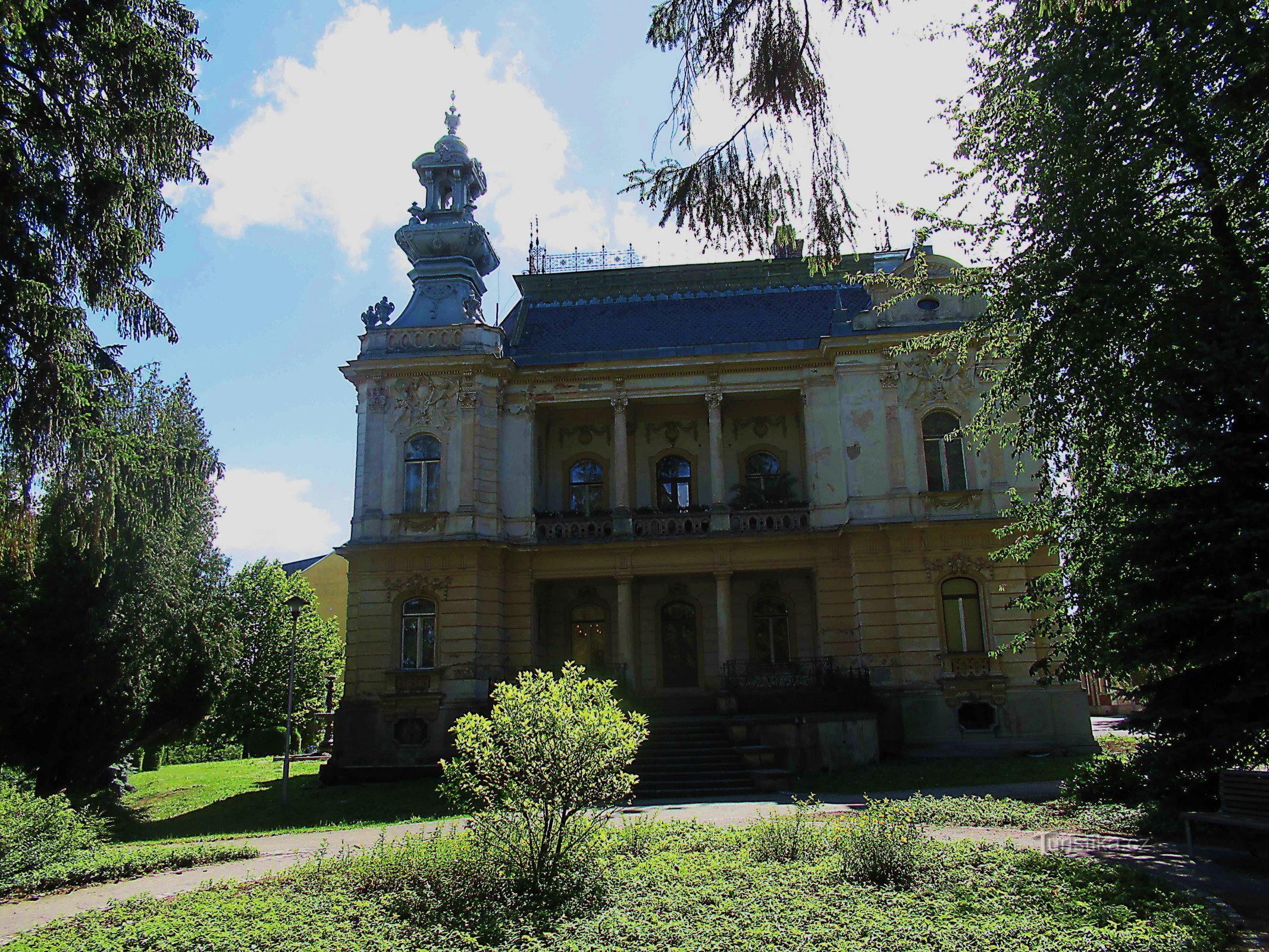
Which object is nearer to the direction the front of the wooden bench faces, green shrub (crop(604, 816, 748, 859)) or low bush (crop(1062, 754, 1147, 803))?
the green shrub

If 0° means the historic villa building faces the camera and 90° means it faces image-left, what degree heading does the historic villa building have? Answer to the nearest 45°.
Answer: approximately 0°

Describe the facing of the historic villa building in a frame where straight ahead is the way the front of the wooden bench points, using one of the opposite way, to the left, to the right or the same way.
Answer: to the left

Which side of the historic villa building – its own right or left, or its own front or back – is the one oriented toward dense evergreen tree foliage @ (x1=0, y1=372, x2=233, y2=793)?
right

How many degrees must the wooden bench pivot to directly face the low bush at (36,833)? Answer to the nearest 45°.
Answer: approximately 45° to its right

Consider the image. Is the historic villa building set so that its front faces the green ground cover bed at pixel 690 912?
yes

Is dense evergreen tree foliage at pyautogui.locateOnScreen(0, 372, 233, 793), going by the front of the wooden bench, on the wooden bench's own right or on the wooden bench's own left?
on the wooden bench's own right

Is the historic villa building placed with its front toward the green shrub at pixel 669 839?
yes

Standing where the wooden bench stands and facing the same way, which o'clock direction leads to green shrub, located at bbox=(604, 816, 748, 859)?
The green shrub is roughly at 1 o'clock from the wooden bench.

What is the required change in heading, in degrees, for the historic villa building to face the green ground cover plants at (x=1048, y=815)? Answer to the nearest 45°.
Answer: approximately 45° to its left

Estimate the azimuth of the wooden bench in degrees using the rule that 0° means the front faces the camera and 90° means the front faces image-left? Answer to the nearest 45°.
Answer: approximately 45°

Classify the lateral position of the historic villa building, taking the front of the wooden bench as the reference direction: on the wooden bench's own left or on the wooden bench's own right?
on the wooden bench's own right

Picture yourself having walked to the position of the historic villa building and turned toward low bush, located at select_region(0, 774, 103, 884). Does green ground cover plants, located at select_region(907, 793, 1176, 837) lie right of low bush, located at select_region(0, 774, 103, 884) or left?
left
